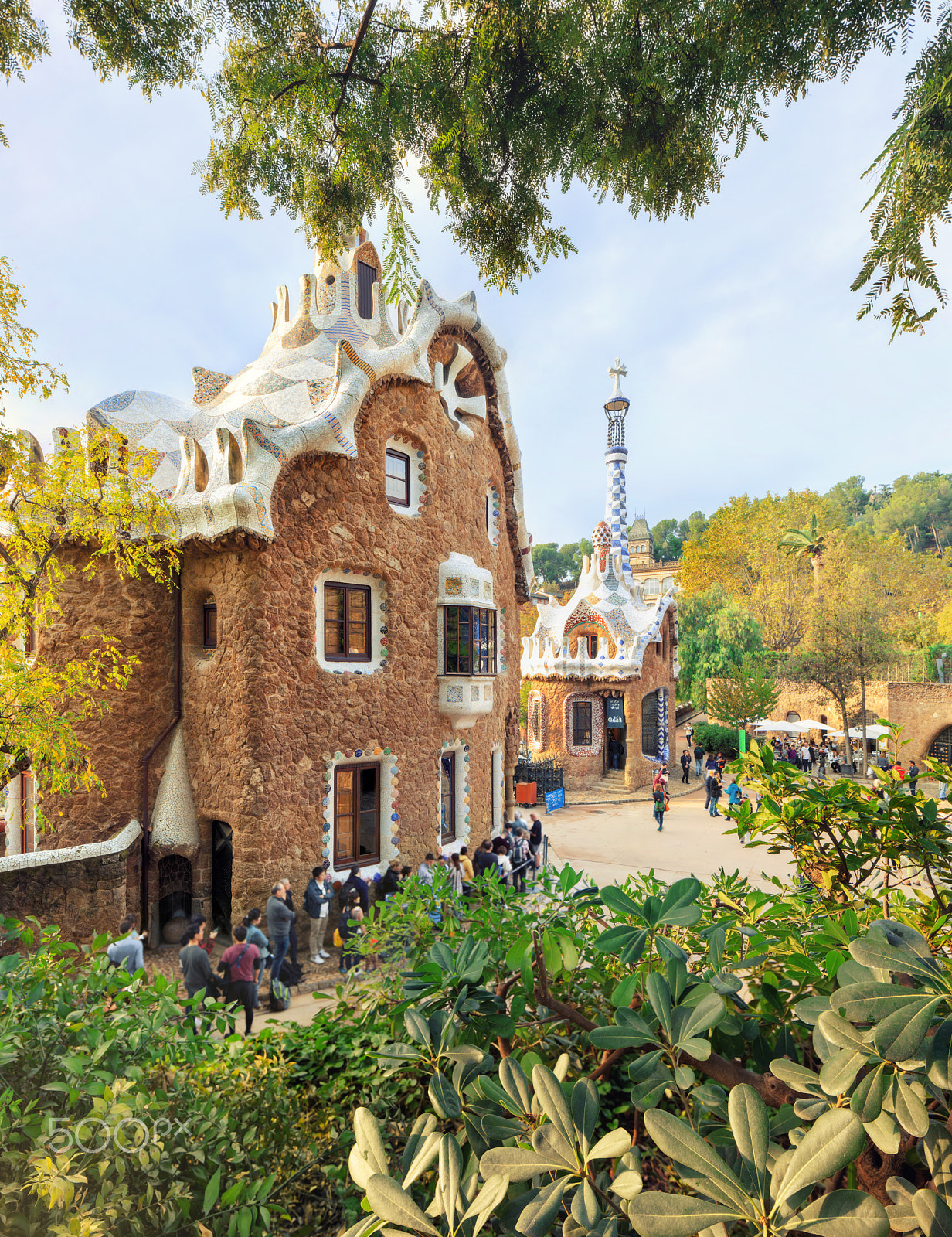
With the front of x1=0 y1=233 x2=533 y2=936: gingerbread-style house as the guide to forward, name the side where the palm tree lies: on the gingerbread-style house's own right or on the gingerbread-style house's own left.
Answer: on the gingerbread-style house's own left

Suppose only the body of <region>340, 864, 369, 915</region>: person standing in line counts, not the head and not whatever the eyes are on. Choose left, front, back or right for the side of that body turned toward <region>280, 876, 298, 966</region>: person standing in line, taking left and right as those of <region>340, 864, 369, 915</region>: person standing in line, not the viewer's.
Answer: back

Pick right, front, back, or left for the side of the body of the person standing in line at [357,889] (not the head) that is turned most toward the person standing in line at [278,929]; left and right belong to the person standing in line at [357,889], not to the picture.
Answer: back

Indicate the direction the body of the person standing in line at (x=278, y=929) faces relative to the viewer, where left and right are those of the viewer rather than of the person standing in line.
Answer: facing to the right of the viewer
